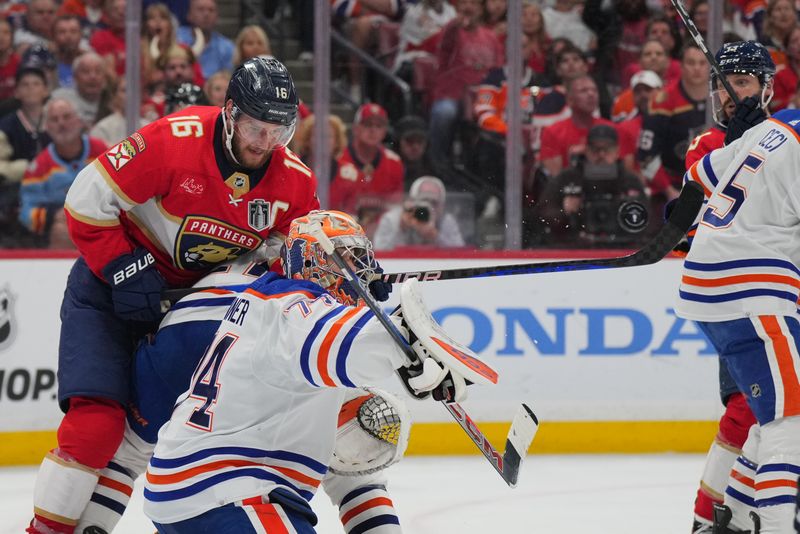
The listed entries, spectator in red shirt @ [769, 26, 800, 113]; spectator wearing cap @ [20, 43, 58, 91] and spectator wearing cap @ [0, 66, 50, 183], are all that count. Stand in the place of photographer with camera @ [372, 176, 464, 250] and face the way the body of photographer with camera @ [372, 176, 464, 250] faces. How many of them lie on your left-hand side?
1

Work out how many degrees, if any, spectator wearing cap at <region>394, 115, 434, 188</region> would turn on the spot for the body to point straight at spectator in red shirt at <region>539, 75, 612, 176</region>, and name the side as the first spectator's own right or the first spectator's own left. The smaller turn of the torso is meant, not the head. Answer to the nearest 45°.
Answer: approximately 90° to the first spectator's own left

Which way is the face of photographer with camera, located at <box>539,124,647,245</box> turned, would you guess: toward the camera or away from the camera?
toward the camera

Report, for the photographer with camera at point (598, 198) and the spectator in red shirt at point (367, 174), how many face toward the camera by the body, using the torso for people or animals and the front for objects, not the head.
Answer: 2

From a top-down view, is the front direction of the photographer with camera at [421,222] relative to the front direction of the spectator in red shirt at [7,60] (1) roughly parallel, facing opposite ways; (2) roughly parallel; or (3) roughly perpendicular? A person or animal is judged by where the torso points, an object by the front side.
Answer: roughly parallel

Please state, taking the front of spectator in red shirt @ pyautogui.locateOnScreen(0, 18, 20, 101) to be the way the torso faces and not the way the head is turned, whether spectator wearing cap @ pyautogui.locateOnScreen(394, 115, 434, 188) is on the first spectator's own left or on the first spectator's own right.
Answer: on the first spectator's own left

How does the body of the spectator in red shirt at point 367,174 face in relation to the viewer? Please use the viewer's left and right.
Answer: facing the viewer

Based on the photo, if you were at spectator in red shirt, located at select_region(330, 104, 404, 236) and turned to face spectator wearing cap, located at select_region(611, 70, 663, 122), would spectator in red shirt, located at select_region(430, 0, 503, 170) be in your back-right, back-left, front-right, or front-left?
front-left

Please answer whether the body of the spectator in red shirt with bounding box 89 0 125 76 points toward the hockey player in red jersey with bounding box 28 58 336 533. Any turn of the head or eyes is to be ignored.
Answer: yes

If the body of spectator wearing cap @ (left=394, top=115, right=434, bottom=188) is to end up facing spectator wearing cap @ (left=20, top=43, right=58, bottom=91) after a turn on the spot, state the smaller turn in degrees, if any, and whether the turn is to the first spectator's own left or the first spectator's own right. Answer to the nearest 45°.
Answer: approximately 90° to the first spectator's own right

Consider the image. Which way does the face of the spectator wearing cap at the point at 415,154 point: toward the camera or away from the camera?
toward the camera

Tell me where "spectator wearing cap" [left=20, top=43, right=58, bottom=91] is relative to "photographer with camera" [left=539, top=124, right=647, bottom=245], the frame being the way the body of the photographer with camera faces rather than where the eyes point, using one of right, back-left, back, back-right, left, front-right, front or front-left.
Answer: right

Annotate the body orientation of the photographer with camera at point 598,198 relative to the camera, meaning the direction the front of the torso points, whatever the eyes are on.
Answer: toward the camera

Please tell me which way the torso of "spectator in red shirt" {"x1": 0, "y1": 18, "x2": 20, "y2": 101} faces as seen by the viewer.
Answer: toward the camera

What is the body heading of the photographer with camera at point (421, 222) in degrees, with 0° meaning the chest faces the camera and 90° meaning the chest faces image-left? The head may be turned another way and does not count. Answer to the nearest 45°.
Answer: approximately 0°

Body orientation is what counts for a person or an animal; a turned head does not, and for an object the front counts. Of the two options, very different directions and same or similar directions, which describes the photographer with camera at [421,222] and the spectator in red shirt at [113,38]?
same or similar directions

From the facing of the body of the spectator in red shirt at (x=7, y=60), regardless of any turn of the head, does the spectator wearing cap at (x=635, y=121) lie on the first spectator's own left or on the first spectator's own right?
on the first spectator's own left

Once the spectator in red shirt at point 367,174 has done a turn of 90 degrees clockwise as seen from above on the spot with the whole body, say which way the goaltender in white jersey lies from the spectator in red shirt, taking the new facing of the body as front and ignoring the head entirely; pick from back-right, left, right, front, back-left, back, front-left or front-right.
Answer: left
